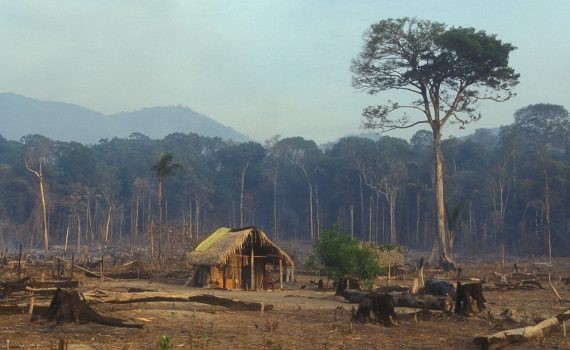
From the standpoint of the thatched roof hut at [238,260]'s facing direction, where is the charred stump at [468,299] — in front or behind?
in front

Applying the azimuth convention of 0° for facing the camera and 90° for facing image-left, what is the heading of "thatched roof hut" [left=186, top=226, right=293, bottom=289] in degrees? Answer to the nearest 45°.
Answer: approximately 315°

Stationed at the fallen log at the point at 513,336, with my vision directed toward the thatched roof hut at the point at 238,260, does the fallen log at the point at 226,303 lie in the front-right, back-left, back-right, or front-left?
front-left

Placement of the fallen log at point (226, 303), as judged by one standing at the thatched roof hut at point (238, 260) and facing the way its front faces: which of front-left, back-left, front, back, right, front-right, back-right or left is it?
front-right

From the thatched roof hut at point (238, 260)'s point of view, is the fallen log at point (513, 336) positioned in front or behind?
in front

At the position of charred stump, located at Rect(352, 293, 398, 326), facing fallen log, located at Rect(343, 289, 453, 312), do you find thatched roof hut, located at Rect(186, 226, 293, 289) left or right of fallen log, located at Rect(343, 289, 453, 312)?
left

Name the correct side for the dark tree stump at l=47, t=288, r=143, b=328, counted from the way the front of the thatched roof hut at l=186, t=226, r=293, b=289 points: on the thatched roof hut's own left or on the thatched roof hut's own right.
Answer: on the thatched roof hut's own right

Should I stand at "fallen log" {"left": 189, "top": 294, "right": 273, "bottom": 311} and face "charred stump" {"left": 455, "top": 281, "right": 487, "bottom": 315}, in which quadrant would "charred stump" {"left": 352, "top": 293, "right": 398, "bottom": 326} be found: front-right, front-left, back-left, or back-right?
front-right
